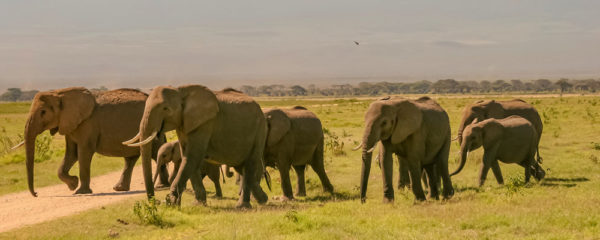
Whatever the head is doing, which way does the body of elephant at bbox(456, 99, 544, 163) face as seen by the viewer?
to the viewer's left

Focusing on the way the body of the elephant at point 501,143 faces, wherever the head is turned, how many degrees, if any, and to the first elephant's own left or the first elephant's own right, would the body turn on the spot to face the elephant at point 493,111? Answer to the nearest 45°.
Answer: approximately 90° to the first elephant's own right

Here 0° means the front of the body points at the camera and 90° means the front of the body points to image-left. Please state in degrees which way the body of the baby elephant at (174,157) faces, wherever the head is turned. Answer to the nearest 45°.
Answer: approximately 90°

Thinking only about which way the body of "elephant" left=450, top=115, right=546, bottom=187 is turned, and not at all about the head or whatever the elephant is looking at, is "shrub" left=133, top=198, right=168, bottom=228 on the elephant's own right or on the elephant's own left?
on the elephant's own left

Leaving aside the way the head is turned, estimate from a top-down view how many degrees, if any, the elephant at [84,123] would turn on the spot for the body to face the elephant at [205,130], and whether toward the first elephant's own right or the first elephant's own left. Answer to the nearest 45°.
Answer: approximately 135° to the first elephant's own left

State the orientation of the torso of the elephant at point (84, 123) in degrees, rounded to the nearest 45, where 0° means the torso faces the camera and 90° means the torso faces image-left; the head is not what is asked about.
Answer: approximately 90°

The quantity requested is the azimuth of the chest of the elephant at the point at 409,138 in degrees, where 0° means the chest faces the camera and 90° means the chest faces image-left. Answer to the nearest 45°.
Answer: approximately 45°

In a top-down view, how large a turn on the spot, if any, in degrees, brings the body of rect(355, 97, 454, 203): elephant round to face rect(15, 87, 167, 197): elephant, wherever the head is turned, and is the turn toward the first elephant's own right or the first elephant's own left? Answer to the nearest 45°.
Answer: approximately 45° to the first elephant's own right

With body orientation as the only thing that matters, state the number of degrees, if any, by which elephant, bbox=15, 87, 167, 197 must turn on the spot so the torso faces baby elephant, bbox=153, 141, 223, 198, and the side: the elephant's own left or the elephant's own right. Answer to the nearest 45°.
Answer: approximately 135° to the elephant's own left

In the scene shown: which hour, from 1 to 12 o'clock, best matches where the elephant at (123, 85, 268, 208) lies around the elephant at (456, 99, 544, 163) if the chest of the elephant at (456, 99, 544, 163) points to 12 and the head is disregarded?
the elephant at (123, 85, 268, 208) is roughly at 10 o'clock from the elephant at (456, 99, 544, 163).

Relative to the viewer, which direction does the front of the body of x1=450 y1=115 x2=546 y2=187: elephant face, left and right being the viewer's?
facing to the left of the viewer
